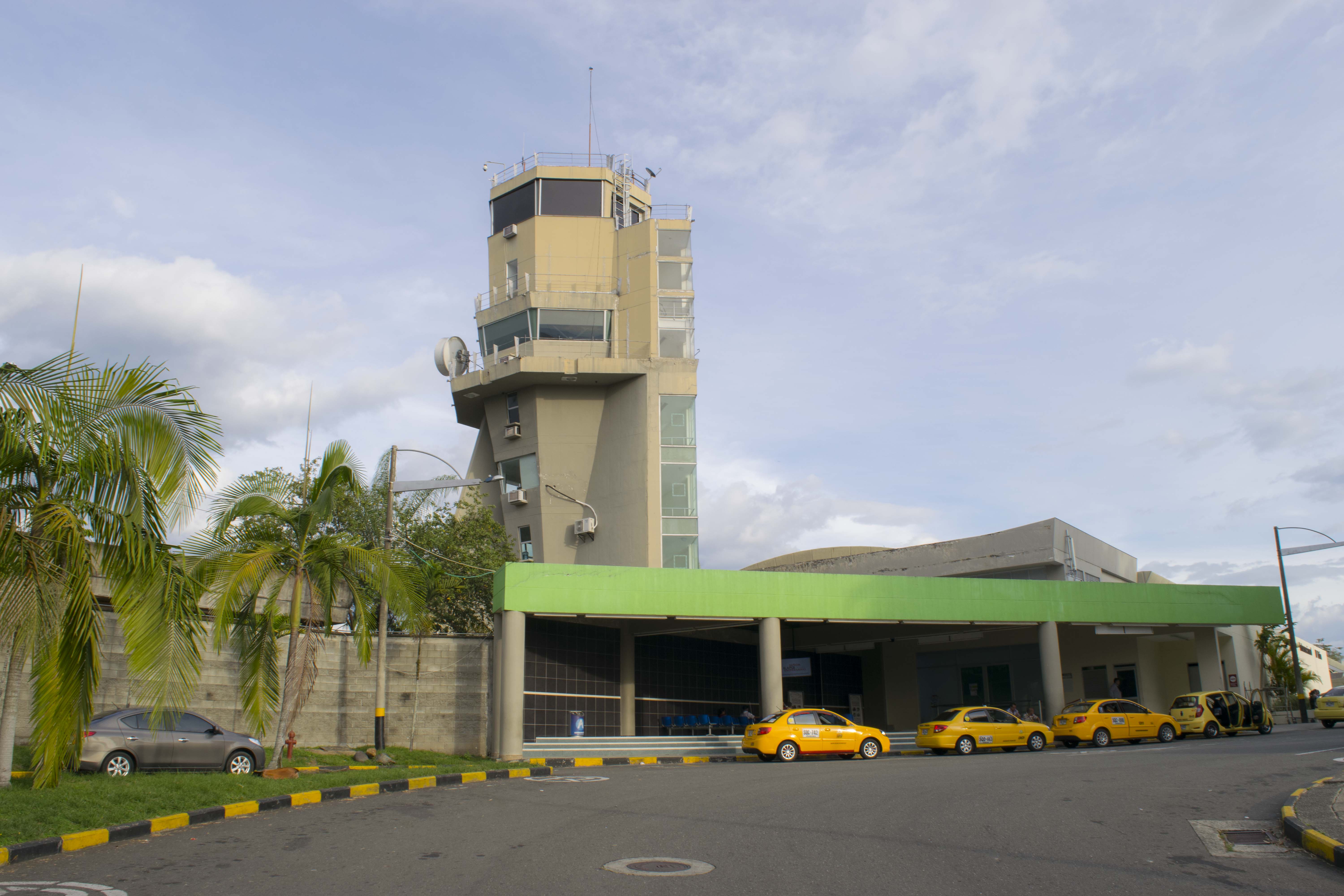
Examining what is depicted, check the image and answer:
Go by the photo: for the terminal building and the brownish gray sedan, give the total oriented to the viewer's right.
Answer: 1

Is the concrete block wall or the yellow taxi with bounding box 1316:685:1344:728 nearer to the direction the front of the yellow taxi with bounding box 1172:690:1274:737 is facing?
the yellow taxi

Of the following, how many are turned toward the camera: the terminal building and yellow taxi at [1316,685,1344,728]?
1

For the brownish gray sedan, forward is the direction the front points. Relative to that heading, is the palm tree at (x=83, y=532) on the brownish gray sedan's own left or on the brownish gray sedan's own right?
on the brownish gray sedan's own right

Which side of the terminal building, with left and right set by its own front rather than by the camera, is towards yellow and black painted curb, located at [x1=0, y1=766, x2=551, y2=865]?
front

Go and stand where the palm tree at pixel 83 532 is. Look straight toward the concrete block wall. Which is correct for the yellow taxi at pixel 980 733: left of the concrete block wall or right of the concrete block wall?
right

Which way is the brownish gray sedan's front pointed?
to the viewer's right

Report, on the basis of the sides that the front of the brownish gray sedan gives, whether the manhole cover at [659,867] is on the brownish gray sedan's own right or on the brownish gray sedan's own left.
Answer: on the brownish gray sedan's own right

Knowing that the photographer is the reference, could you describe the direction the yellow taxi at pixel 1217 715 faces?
facing away from the viewer and to the right of the viewer

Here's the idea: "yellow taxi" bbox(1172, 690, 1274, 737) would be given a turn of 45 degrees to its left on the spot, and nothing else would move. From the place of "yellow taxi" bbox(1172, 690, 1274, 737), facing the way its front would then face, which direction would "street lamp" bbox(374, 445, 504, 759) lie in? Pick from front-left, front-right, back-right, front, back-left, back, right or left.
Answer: back-left
